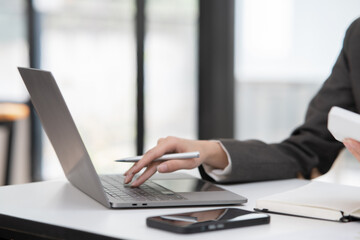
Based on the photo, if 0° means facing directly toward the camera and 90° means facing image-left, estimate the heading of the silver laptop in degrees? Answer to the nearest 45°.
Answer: approximately 270°
